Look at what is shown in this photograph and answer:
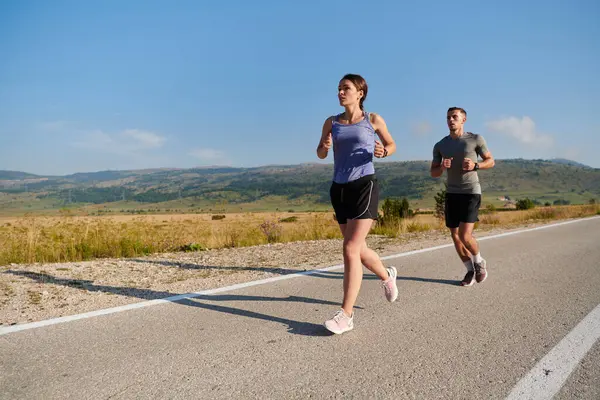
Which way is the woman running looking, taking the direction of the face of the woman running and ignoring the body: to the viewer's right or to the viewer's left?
to the viewer's left

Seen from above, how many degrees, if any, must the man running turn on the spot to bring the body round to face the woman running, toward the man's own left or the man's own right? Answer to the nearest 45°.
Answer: approximately 45° to the man's own left

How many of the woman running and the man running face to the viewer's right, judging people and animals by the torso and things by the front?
0

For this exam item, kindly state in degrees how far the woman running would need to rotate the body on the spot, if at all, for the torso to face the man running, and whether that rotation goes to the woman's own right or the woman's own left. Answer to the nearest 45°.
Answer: approximately 180°

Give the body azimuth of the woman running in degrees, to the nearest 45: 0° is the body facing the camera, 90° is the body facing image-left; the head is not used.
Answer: approximately 45°

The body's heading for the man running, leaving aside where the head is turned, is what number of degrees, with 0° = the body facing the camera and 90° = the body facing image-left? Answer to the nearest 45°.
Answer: approximately 45°
